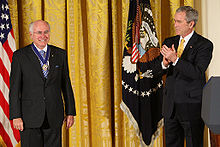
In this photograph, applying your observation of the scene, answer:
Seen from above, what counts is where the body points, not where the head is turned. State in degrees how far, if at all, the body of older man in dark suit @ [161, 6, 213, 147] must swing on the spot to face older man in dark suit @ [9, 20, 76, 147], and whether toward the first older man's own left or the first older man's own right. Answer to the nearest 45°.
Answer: approximately 45° to the first older man's own right

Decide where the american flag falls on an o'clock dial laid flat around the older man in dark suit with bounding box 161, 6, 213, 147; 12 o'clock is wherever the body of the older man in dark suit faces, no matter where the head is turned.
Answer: The american flag is roughly at 2 o'clock from the older man in dark suit.

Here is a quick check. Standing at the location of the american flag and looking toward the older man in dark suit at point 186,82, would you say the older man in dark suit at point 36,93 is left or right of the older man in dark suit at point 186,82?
right

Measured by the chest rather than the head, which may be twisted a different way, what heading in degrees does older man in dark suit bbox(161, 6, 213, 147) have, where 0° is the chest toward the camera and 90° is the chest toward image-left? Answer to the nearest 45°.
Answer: approximately 45°
